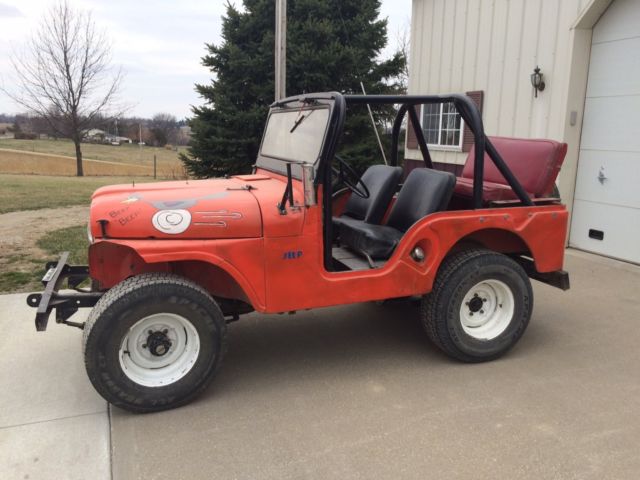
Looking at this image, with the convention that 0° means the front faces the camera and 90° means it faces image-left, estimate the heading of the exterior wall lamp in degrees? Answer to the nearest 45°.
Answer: approximately 45°

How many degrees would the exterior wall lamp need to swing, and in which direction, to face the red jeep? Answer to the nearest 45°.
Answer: approximately 45° to its left

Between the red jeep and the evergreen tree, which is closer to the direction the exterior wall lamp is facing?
the red jeep

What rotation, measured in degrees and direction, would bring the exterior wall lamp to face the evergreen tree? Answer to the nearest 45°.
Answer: approximately 90° to its right

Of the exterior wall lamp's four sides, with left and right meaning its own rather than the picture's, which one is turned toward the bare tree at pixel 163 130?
right

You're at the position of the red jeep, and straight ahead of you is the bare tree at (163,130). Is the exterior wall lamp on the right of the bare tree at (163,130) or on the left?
right
